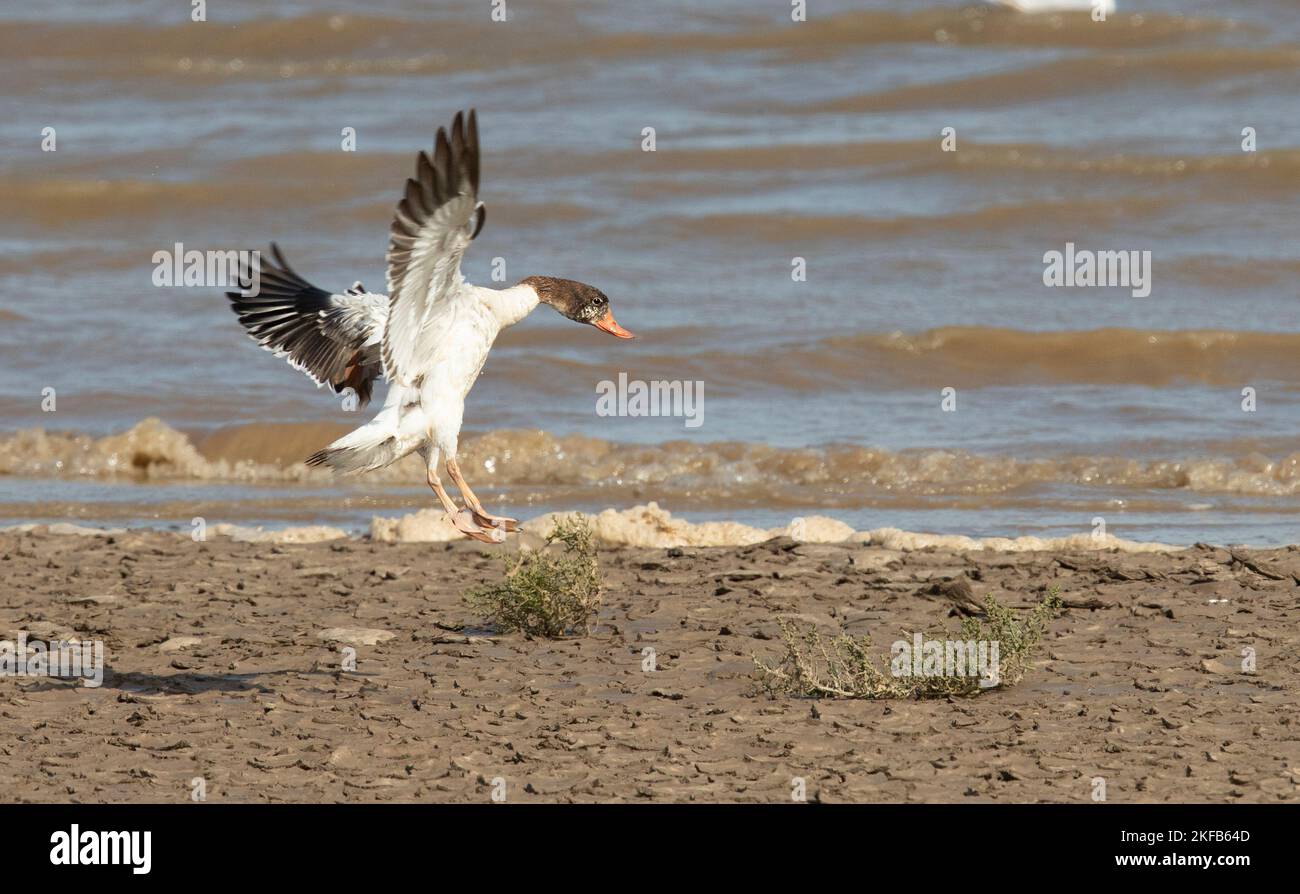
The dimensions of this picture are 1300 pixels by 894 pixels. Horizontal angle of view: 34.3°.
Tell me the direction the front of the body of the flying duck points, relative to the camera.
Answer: to the viewer's right

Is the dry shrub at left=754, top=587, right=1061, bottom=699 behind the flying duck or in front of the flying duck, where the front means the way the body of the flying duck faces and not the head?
in front
